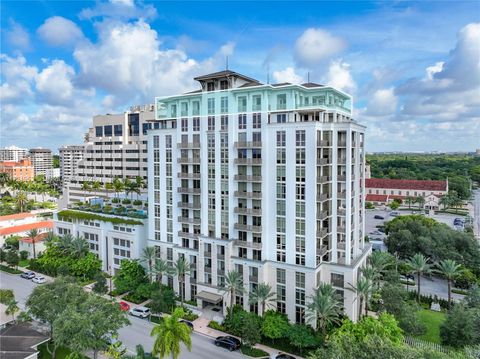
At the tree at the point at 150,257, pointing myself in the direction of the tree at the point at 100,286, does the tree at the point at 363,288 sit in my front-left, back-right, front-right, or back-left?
back-left

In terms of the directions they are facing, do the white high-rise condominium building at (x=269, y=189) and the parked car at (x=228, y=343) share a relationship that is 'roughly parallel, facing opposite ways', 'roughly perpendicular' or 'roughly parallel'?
roughly perpendicular

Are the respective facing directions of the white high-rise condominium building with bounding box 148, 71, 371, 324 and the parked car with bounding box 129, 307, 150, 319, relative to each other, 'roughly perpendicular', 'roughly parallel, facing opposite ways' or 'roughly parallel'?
roughly perpendicular

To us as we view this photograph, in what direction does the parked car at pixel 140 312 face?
facing away from the viewer and to the left of the viewer

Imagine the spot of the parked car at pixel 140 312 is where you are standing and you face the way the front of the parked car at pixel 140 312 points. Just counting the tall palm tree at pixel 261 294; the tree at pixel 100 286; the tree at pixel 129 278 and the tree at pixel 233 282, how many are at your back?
2

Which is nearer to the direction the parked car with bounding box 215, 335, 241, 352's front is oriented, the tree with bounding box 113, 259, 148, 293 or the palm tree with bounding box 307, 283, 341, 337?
the tree

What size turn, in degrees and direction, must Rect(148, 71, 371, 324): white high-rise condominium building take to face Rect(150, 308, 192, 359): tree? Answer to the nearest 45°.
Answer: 0° — it already faces it
